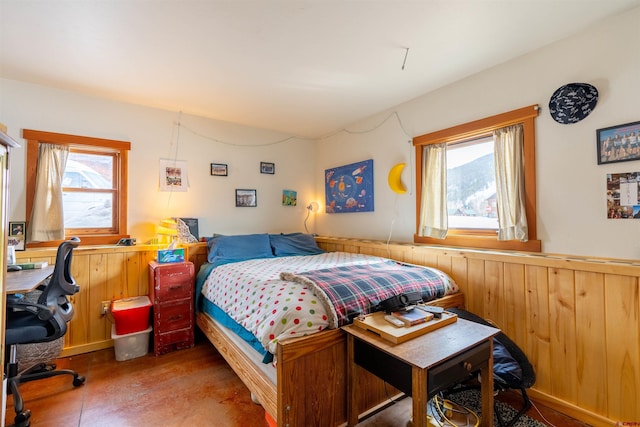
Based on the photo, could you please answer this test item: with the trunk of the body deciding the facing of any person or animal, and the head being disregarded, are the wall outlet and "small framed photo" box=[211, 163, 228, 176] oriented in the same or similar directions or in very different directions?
same or similar directions

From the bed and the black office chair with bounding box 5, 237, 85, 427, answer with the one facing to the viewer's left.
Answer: the black office chair

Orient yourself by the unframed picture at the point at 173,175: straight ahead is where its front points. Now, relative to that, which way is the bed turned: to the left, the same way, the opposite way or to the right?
the same way

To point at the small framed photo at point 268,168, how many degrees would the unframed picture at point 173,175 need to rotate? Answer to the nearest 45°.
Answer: approximately 90° to its left

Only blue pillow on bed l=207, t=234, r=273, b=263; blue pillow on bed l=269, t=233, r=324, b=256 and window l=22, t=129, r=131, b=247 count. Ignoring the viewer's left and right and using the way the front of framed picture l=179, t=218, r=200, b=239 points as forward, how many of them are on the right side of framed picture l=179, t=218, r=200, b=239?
1

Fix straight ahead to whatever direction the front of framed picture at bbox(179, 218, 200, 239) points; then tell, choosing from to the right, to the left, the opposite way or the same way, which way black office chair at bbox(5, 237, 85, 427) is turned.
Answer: to the right

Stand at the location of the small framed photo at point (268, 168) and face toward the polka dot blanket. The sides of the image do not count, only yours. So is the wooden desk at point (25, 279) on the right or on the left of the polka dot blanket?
right

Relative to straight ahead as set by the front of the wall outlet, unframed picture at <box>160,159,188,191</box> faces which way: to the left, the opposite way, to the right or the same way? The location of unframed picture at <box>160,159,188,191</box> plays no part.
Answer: the same way

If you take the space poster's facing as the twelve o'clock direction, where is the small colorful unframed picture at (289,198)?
The small colorful unframed picture is roughly at 2 o'clock from the space poster.

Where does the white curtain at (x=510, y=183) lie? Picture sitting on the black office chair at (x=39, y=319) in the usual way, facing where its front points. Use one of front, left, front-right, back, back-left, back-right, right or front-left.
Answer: back-left

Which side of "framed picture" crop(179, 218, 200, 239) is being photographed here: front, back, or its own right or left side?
front

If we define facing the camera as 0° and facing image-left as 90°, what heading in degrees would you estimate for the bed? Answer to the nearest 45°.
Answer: approximately 315°

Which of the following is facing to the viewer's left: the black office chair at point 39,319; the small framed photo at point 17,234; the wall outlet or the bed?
the black office chair

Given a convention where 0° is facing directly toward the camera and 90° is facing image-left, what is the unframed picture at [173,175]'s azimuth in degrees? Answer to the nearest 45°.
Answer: approximately 0°

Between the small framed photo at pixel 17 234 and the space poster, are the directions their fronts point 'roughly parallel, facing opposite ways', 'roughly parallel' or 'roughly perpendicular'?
roughly perpendicular

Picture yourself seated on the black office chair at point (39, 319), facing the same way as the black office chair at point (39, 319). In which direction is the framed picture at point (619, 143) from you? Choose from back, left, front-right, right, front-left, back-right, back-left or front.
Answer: back-left
